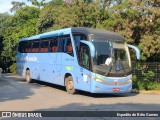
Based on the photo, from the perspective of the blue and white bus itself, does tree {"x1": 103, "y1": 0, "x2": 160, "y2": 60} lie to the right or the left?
on its left

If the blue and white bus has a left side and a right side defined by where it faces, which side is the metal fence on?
on its left

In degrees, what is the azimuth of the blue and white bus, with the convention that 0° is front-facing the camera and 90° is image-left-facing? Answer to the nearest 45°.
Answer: approximately 315°

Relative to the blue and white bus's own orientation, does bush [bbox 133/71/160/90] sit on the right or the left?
on its left

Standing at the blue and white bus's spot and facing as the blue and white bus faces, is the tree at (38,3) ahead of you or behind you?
behind

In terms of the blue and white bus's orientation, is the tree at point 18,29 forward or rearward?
rearward
